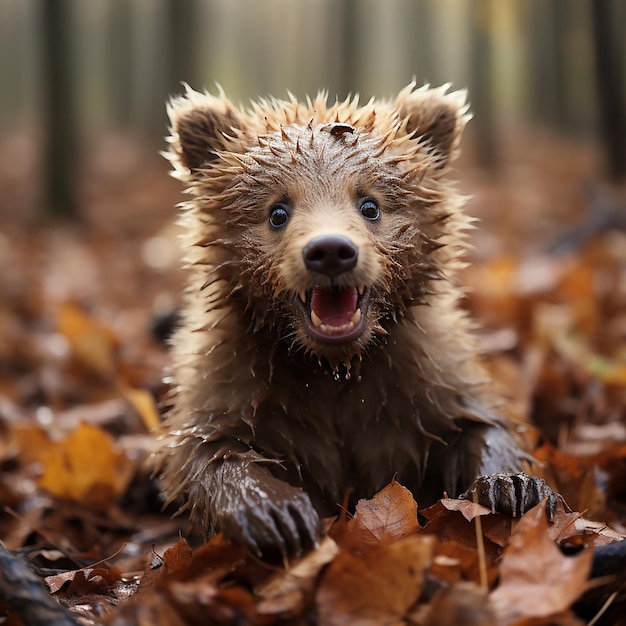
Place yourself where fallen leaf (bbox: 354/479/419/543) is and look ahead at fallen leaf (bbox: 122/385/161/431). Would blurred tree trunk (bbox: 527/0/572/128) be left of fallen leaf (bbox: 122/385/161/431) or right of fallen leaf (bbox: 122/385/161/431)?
right

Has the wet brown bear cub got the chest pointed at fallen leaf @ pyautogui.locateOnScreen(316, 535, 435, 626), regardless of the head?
yes

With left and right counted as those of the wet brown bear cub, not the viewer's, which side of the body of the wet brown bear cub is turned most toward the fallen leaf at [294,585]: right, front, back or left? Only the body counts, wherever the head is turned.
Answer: front

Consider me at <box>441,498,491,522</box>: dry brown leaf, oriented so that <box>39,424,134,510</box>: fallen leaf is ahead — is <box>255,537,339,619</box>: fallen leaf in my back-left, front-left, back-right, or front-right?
front-left

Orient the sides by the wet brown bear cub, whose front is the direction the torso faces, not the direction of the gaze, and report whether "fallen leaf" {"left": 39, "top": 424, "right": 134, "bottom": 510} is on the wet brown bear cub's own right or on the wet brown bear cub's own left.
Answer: on the wet brown bear cub's own right

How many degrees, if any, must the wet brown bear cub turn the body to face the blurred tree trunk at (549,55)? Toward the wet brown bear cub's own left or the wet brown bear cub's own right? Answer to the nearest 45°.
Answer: approximately 180°

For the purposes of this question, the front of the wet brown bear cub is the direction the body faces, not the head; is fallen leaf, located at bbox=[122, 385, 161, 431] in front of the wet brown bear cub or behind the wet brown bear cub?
behind

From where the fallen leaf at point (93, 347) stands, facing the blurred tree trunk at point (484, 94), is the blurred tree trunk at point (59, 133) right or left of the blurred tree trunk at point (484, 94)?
left

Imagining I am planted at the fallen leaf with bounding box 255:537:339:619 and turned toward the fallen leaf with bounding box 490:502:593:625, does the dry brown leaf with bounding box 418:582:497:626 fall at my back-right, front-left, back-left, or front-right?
front-right

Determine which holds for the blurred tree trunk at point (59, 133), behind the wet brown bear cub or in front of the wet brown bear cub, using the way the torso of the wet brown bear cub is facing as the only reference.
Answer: behind

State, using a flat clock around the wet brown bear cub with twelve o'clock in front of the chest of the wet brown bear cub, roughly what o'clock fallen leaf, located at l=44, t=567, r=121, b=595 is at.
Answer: The fallen leaf is roughly at 2 o'clock from the wet brown bear cub.

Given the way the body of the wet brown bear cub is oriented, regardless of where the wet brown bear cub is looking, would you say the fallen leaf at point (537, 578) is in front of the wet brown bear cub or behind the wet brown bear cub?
in front

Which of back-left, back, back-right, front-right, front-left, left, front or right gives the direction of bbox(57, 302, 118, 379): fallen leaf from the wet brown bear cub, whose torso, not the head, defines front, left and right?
back-right

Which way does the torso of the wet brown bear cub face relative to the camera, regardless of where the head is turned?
toward the camera

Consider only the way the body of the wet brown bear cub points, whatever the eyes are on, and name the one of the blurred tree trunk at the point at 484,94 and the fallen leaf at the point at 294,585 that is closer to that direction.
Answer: the fallen leaf

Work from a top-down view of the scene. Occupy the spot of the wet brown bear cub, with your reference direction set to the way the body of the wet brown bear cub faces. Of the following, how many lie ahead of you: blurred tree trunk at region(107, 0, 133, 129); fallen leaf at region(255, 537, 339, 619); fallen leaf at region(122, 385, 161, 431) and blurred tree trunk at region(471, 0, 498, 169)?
1

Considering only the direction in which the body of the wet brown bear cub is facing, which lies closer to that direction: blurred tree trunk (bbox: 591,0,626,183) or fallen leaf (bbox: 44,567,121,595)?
the fallen leaf

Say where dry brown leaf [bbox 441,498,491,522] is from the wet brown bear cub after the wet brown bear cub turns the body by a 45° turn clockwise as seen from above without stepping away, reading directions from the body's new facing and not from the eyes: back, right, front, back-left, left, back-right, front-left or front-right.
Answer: left
